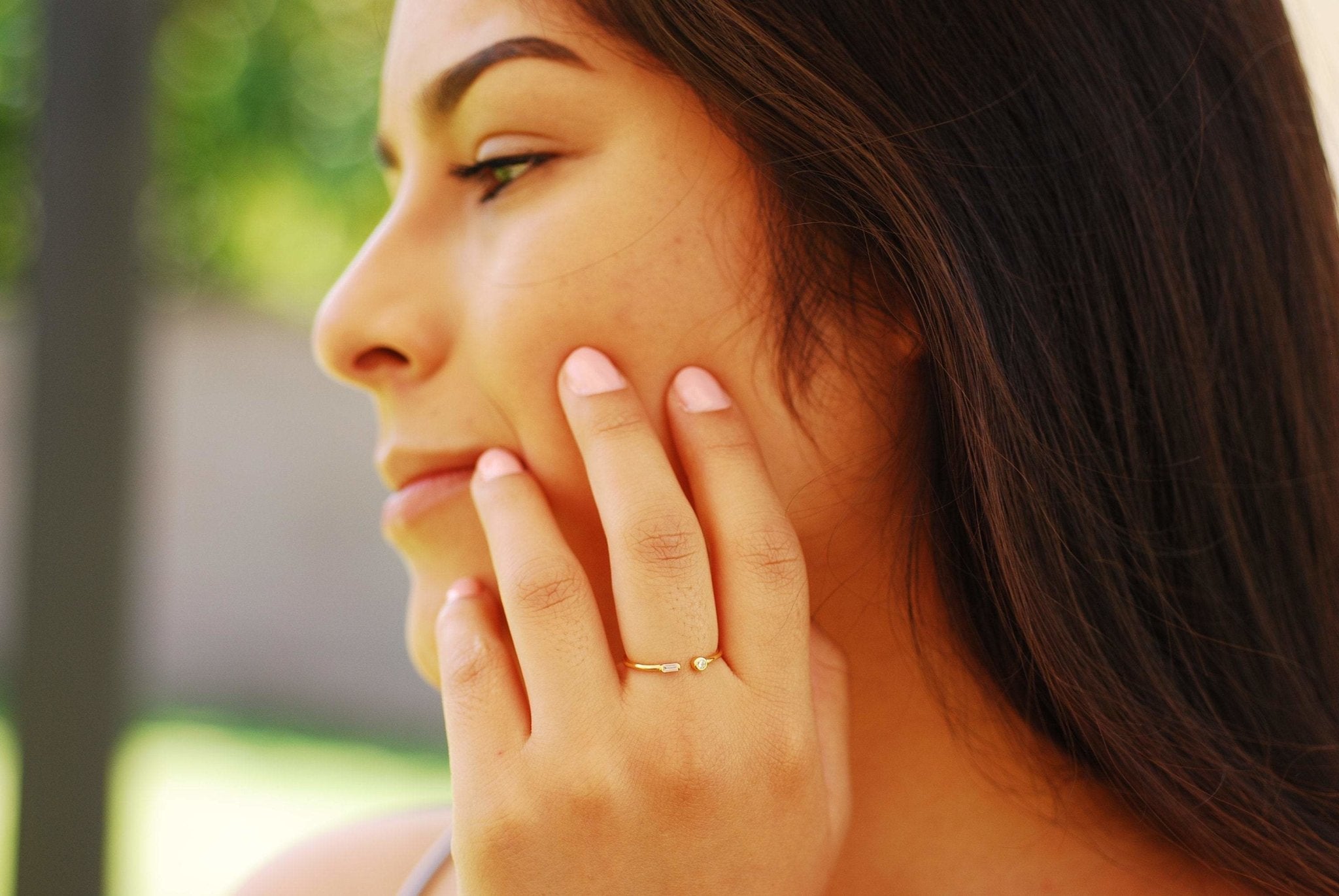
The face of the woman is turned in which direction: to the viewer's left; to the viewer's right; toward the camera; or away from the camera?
to the viewer's left

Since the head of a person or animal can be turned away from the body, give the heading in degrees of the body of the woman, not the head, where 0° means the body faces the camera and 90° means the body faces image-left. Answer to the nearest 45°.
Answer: approximately 45°

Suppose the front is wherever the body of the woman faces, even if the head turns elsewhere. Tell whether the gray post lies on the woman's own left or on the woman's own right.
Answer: on the woman's own right
